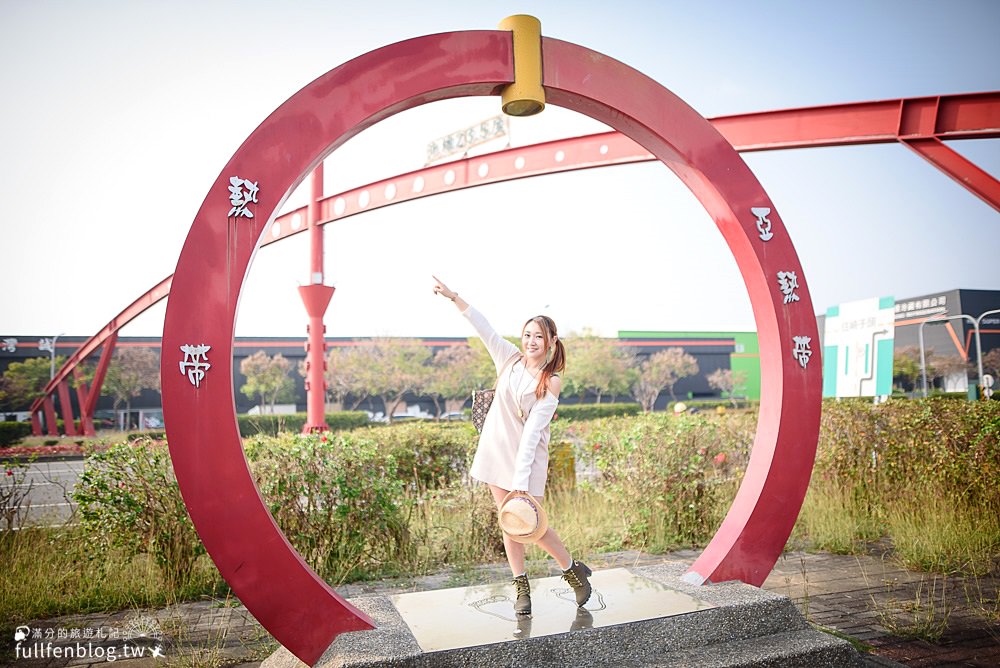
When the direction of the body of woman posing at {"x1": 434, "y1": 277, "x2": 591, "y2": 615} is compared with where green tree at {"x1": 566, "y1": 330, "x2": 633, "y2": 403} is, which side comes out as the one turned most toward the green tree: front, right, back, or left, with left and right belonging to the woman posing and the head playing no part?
back

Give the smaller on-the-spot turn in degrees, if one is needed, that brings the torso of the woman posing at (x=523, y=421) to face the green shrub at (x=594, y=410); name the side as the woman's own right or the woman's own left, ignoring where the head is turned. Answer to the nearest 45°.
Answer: approximately 180°

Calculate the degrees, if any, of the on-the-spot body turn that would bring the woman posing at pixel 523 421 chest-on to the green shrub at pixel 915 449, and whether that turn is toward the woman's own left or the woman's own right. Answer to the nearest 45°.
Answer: approximately 135° to the woman's own left

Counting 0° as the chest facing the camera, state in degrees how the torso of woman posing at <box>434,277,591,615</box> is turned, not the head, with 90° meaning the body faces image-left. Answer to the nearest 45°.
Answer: approximately 0°

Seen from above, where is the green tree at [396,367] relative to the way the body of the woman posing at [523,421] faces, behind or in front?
behind

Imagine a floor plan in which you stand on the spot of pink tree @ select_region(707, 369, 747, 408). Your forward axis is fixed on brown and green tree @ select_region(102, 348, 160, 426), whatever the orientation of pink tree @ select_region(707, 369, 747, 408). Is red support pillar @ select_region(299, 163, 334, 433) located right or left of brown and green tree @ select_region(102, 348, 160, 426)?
left

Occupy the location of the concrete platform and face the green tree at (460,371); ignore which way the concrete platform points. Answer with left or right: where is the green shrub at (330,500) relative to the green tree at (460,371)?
left
